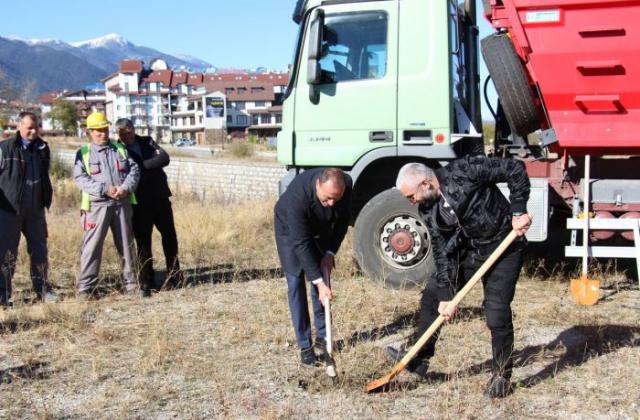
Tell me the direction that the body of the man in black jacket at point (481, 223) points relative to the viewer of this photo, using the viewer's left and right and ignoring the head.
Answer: facing the viewer and to the left of the viewer

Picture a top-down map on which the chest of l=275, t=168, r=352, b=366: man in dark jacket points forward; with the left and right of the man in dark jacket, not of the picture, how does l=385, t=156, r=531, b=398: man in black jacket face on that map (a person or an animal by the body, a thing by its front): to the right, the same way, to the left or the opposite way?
to the right

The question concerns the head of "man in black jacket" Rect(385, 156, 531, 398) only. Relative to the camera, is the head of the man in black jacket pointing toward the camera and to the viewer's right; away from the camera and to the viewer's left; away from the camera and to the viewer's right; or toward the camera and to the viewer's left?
toward the camera and to the viewer's left

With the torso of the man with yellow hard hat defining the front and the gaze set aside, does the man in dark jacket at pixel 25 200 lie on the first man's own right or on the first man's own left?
on the first man's own right

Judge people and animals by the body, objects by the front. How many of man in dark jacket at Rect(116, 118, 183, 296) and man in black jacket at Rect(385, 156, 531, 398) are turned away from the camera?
0

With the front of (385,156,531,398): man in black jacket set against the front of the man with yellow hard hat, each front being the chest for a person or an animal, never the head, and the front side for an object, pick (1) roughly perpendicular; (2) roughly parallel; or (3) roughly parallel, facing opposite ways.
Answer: roughly perpendicular

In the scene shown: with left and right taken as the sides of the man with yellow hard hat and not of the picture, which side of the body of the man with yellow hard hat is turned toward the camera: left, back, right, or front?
front

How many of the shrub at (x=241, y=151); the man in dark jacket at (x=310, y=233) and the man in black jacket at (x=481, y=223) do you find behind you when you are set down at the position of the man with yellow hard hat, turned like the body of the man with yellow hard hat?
1

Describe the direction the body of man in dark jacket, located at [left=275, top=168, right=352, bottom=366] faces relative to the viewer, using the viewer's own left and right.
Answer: facing the viewer and to the right of the viewer

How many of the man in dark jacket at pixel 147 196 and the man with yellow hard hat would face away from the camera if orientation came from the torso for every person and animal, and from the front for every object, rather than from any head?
0

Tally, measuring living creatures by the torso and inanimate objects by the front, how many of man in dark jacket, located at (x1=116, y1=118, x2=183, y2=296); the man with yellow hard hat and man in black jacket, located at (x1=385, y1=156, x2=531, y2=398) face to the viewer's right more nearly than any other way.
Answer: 0

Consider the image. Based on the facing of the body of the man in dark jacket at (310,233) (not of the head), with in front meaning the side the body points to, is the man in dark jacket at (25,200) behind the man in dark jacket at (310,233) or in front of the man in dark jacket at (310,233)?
behind

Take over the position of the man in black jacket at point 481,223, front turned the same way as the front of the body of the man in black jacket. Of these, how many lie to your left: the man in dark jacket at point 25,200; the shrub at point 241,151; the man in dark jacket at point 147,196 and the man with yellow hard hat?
0

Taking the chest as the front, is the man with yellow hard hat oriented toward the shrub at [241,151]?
no

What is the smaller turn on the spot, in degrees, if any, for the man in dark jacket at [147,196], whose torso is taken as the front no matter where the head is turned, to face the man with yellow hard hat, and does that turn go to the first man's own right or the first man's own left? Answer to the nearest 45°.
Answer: approximately 90° to the first man's own right

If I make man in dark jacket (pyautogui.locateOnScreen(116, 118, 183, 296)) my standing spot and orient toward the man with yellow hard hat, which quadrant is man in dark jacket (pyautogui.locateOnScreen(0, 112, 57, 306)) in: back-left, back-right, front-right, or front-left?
front-right
